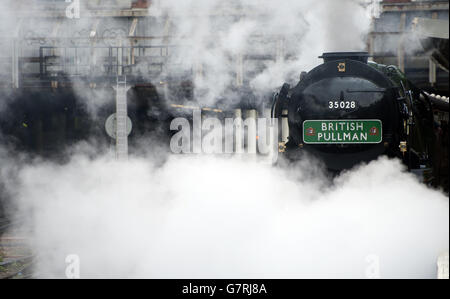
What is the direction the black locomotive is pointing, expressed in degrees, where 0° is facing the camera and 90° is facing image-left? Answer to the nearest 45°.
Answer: approximately 0°
